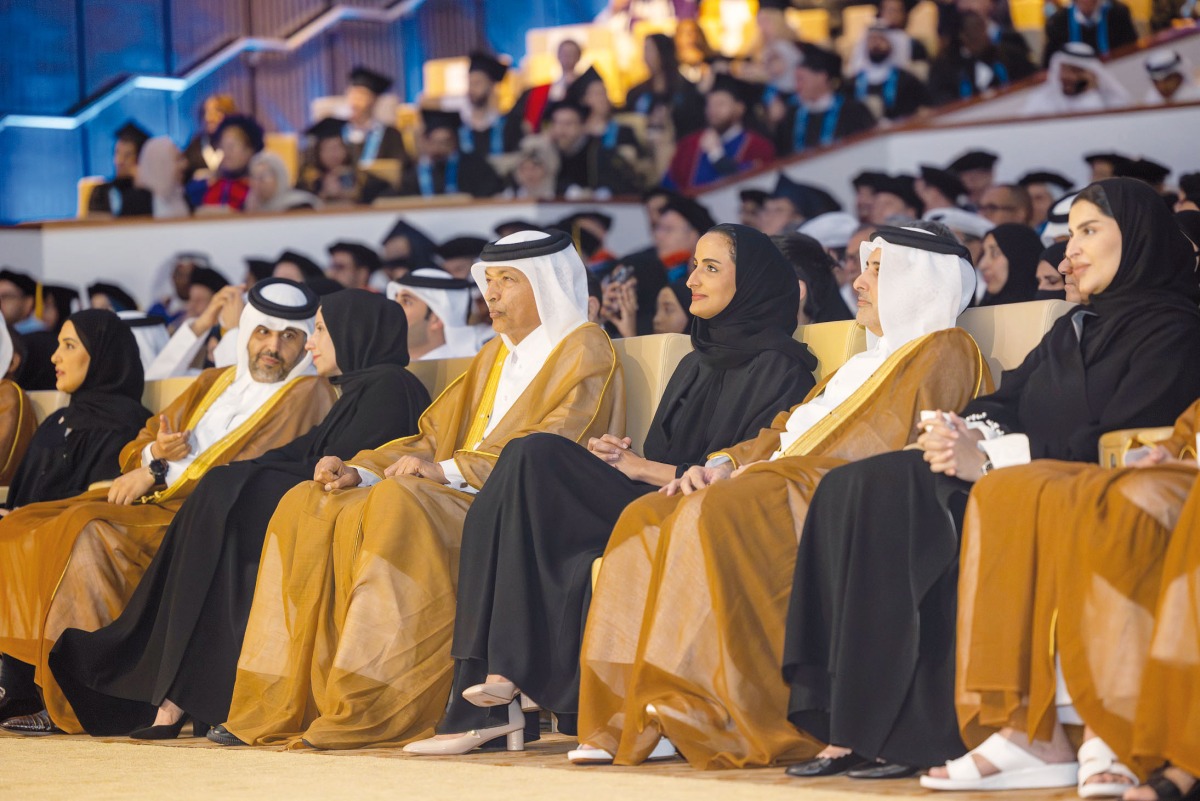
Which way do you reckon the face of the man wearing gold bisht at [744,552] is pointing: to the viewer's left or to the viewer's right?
to the viewer's left

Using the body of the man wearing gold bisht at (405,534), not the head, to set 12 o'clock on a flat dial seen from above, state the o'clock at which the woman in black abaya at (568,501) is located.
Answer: The woman in black abaya is roughly at 9 o'clock from the man wearing gold bisht.

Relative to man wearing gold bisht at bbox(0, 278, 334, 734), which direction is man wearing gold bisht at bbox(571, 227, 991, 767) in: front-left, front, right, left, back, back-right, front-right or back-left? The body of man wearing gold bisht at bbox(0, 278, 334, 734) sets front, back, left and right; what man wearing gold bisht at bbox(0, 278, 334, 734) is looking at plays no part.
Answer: left

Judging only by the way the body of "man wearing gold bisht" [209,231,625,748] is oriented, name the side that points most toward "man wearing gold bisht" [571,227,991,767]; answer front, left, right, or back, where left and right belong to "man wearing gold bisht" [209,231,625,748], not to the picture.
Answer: left

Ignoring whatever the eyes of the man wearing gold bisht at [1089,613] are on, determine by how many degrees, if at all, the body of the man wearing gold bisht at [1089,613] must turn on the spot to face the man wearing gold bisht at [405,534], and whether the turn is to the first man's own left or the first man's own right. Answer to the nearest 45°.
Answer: approximately 90° to the first man's own right

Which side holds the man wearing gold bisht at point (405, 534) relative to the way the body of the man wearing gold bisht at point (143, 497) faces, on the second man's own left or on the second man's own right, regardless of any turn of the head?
on the second man's own left

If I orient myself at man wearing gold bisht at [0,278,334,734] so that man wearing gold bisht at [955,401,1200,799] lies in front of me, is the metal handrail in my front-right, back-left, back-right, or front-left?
back-left

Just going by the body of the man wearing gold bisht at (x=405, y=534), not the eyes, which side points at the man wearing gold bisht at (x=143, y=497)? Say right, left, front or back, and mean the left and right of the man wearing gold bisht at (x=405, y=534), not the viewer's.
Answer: right

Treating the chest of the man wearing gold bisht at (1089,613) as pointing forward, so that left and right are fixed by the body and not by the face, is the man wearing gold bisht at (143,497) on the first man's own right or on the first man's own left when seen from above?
on the first man's own right

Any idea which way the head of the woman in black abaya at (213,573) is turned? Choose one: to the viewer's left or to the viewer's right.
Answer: to the viewer's left

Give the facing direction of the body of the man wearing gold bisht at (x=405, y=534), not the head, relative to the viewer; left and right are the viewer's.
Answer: facing the viewer and to the left of the viewer

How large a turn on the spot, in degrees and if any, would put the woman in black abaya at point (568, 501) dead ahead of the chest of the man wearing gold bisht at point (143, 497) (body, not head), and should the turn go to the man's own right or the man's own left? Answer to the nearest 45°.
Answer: approximately 90° to the man's own left

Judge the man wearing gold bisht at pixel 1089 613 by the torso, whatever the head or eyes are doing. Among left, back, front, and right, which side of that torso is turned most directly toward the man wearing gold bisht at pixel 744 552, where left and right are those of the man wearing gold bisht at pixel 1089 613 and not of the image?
right

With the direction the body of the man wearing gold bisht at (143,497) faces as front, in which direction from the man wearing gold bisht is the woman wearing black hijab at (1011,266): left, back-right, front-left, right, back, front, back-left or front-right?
back-left

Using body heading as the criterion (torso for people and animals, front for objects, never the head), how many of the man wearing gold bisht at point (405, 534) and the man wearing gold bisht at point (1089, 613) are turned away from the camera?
0

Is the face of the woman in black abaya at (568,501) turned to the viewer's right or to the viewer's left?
to the viewer's left

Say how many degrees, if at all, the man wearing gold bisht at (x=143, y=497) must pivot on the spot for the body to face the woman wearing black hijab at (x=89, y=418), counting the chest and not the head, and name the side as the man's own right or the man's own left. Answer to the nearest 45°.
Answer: approximately 135° to the man's own right
